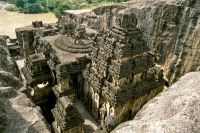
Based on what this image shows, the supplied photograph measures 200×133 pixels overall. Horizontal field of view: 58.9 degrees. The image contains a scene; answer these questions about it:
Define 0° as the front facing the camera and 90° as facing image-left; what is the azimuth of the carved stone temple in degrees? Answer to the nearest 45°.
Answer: approximately 135°

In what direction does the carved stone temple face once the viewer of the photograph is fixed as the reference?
facing away from the viewer and to the left of the viewer
